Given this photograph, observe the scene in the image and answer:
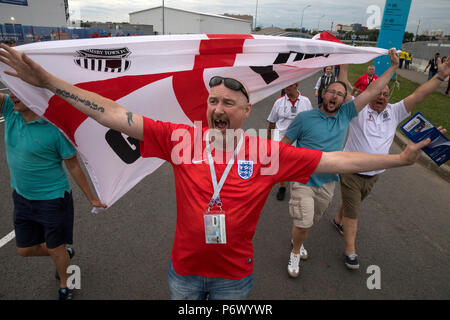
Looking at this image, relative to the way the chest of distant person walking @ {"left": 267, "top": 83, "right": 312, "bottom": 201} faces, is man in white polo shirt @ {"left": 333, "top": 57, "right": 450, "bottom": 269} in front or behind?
in front

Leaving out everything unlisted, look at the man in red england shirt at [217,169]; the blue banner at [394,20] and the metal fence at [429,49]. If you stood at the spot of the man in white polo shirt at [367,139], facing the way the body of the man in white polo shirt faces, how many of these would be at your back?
2

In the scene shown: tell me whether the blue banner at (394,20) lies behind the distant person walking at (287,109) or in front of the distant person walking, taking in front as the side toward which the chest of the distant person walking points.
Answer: behind

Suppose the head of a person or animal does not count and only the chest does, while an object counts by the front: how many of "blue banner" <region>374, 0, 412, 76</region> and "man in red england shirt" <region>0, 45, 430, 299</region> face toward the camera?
2

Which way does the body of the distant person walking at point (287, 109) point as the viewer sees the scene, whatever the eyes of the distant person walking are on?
toward the camera

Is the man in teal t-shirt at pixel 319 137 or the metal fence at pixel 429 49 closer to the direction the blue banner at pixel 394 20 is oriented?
the man in teal t-shirt

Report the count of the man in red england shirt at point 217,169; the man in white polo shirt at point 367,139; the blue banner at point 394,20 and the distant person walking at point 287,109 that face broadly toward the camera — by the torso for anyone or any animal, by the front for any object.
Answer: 4

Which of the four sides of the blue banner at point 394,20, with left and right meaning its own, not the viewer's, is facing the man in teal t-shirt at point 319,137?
front

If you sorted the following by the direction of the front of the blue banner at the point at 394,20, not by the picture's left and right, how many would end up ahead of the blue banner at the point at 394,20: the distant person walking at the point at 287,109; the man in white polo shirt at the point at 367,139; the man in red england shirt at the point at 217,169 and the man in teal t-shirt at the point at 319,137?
4

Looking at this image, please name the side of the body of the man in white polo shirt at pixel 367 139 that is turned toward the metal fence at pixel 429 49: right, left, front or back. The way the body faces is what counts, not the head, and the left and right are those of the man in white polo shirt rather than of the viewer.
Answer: back

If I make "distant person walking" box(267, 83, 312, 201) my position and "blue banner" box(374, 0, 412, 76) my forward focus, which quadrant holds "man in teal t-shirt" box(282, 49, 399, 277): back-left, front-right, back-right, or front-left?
back-right

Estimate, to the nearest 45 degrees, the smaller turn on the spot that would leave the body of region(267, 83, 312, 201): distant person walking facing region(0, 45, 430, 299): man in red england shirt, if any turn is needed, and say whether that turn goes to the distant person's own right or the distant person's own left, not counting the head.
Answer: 0° — they already face them

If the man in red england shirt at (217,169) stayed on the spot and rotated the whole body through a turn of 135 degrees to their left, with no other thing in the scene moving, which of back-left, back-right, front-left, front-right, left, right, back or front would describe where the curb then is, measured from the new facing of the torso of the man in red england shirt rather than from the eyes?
front

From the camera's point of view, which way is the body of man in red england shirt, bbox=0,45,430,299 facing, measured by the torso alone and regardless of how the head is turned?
toward the camera

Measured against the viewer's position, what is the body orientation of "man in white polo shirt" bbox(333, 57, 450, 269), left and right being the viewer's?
facing the viewer

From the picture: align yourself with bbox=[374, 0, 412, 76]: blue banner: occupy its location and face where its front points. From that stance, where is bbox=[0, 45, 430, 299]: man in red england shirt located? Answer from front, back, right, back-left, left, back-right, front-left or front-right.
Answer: front
